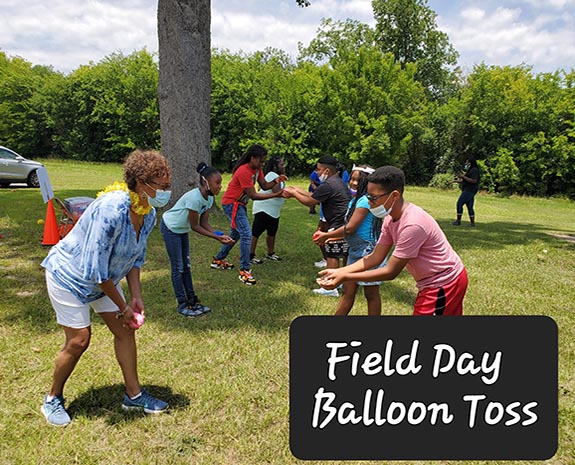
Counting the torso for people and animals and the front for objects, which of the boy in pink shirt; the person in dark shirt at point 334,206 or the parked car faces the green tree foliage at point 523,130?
the parked car

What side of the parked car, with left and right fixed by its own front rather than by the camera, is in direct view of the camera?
right

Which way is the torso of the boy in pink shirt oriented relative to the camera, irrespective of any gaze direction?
to the viewer's left

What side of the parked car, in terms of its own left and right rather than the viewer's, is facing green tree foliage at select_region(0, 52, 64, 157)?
left

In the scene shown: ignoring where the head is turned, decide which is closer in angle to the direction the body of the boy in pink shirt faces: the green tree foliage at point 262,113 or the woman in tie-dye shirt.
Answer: the woman in tie-dye shirt

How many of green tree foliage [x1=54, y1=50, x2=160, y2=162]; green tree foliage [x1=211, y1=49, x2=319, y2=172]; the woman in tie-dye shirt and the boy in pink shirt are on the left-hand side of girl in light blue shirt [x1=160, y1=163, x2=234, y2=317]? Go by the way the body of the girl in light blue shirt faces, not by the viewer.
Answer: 2

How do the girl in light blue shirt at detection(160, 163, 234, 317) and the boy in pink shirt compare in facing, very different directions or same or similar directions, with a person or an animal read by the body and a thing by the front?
very different directions

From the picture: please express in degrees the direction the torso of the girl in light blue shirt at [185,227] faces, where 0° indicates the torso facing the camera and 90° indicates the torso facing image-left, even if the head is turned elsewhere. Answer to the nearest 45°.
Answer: approximately 270°

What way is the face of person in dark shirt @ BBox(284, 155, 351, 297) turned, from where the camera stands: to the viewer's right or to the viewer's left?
to the viewer's left

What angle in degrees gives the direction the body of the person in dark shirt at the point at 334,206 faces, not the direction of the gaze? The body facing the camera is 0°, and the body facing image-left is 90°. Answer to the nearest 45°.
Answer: approximately 90°
